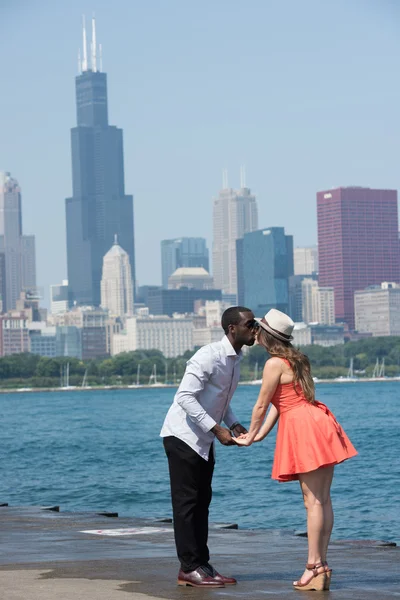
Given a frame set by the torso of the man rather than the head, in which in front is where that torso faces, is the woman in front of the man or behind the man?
in front

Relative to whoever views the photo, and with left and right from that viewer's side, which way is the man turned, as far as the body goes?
facing to the right of the viewer

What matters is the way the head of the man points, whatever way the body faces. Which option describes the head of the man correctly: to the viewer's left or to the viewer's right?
to the viewer's right
